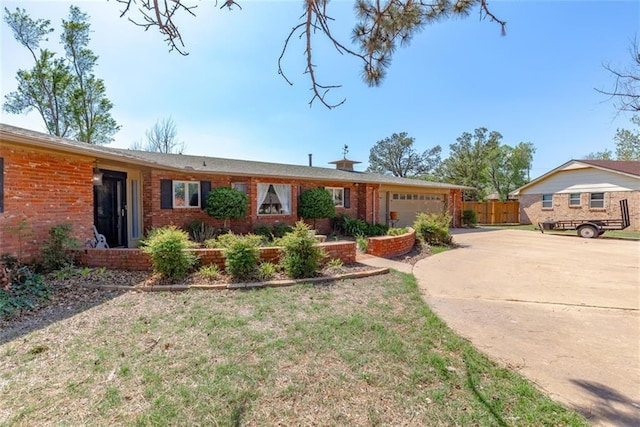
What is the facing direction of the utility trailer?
to the viewer's left

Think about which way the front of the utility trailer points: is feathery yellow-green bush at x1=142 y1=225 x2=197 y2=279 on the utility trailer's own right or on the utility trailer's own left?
on the utility trailer's own left

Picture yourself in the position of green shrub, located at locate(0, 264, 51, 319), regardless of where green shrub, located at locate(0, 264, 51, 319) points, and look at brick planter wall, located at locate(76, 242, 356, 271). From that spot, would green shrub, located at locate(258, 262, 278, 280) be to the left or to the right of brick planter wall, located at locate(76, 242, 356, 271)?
right

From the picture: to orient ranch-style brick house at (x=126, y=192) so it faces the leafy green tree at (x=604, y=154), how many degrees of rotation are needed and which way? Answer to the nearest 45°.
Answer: approximately 45° to its left

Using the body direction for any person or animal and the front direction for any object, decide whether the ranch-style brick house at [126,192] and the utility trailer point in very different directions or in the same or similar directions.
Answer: very different directions

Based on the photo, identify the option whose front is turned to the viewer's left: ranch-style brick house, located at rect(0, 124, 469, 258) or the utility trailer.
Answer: the utility trailer

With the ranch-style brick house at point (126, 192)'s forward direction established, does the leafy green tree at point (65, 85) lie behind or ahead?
behind

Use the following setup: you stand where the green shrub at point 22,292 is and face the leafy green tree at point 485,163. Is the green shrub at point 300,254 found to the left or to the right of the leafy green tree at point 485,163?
right

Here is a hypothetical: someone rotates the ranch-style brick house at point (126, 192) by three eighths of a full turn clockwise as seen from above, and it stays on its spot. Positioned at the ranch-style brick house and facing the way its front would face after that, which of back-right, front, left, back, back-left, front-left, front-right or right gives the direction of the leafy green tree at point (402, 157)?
back-right

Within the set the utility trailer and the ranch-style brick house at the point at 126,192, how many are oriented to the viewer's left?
1

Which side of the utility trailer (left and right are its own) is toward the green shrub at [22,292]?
left

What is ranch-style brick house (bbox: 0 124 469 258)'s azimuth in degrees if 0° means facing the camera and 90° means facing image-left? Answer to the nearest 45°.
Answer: approximately 315°

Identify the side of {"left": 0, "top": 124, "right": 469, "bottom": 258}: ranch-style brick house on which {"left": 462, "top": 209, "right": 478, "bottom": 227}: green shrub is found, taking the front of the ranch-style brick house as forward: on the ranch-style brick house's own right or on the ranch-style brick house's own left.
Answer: on the ranch-style brick house's own left
